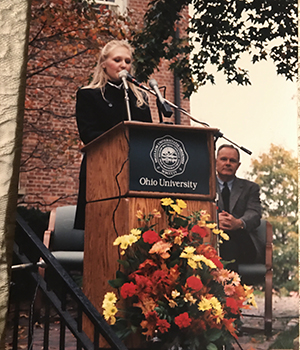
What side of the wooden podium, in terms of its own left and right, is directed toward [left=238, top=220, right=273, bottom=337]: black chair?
left

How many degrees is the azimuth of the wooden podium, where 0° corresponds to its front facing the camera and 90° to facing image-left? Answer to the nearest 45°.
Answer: approximately 315°

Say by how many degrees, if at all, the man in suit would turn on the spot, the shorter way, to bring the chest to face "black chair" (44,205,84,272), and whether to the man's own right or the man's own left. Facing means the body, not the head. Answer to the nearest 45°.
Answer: approximately 45° to the man's own right

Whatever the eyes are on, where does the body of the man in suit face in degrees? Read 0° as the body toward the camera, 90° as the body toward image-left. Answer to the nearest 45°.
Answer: approximately 45°

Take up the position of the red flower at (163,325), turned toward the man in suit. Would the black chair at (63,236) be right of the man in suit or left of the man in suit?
left
